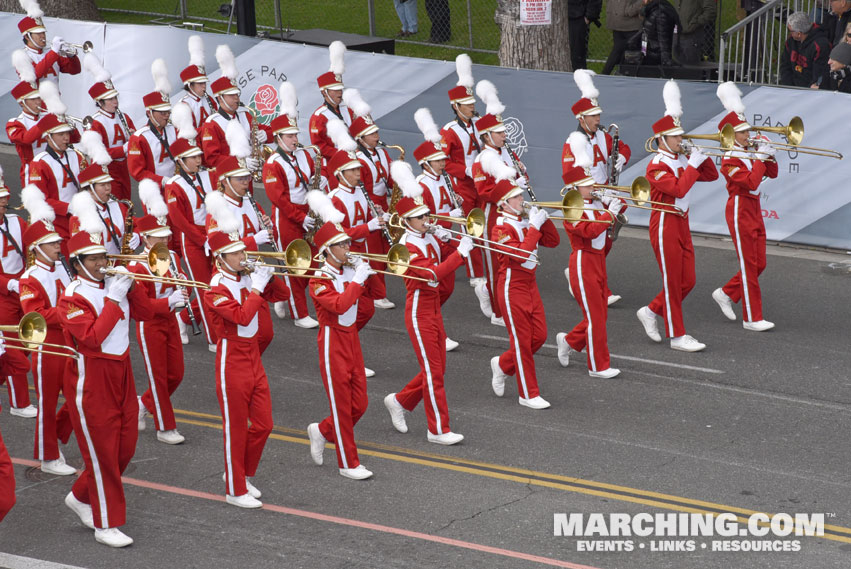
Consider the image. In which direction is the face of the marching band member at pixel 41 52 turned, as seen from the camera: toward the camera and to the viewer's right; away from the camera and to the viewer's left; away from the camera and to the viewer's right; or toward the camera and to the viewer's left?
toward the camera and to the viewer's right

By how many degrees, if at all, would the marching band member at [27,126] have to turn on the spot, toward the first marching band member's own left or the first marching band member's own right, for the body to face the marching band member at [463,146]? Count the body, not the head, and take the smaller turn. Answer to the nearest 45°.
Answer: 0° — they already face them

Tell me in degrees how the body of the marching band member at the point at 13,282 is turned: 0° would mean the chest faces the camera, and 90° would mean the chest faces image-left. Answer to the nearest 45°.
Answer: approximately 315°

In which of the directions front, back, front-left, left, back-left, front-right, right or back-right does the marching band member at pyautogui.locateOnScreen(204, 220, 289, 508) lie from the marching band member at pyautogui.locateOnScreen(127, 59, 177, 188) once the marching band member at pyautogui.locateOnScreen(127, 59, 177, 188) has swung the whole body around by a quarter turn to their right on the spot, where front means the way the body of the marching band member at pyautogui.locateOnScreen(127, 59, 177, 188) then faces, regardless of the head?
front-left

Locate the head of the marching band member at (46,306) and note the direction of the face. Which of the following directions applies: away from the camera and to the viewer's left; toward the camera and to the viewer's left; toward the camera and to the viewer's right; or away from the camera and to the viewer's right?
toward the camera and to the viewer's right

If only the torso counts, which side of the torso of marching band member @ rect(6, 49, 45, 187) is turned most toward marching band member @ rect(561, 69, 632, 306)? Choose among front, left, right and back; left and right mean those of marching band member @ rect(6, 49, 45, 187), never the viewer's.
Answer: front

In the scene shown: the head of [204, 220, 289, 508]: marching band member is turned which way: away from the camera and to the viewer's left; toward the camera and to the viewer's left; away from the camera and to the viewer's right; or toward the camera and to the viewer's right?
toward the camera and to the viewer's right

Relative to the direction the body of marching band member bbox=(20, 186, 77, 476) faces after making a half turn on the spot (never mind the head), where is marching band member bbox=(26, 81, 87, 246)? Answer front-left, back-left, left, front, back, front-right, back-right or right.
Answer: front-right

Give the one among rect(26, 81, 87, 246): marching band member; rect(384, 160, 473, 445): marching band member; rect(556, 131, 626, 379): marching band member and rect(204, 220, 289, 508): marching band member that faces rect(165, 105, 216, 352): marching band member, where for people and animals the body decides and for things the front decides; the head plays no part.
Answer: rect(26, 81, 87, 246): marching band member

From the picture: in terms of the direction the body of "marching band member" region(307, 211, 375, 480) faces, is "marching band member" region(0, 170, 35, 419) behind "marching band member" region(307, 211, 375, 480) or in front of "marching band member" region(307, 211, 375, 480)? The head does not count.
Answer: behind

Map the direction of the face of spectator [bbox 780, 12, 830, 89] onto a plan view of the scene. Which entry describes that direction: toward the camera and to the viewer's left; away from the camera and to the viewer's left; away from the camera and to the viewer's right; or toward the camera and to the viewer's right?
toward the camera and to the viewer's left

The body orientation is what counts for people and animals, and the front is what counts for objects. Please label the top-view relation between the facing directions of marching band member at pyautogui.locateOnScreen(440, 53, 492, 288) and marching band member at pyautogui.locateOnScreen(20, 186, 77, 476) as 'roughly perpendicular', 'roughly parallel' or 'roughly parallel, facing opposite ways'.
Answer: roughly parallel

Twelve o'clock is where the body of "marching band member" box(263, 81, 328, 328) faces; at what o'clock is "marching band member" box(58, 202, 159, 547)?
"marching band member" box(58, 202, 159, 547) is roughly at 2 o'clock from "marching band member" box(263, 81, 328, 328).

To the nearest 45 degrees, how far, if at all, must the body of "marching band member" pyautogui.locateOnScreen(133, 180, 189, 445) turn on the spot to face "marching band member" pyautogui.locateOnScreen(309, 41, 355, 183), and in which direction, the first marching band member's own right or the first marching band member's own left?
approximately 90° to the first marching band member's own left

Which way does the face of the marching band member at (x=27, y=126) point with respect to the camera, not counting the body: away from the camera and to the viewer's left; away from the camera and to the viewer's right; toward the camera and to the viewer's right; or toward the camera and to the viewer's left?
toward the camera and to the viewer's right

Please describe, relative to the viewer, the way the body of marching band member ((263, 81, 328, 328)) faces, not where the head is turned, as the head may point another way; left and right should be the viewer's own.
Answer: facing the viewer and to the right of the viewer

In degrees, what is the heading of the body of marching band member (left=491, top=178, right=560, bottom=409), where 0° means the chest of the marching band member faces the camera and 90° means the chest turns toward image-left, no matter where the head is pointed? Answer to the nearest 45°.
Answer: approximately 315°

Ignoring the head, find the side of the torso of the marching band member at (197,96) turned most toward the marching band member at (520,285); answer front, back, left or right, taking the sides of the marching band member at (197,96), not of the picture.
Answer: front

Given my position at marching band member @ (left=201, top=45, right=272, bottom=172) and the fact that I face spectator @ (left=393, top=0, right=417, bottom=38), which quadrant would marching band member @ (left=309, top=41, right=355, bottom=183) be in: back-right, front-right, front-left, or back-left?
front-right

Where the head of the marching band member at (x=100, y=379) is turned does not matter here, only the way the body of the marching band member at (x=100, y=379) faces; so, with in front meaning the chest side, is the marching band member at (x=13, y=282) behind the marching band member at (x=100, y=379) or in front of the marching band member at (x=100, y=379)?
behind

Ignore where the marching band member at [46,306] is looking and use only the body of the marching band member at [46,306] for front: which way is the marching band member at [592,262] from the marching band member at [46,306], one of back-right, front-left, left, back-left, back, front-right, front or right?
front-left
